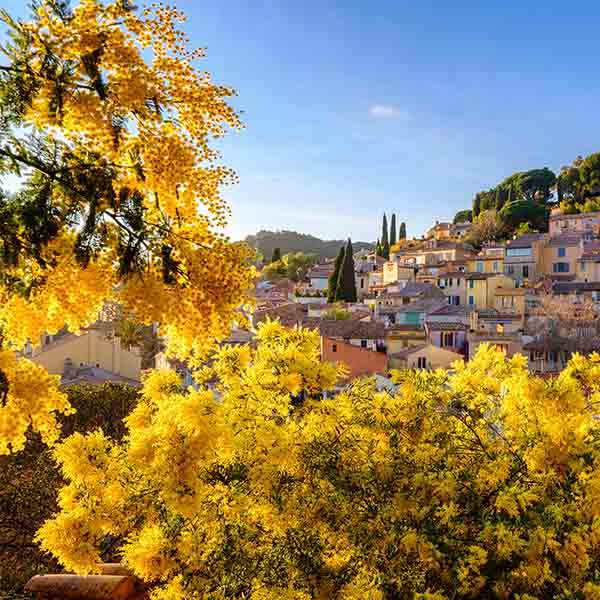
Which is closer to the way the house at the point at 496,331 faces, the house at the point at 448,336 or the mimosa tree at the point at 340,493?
the mimosa tree

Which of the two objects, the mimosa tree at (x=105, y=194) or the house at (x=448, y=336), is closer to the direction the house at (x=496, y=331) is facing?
the mimosa tree

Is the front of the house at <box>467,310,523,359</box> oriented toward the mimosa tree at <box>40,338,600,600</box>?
yes

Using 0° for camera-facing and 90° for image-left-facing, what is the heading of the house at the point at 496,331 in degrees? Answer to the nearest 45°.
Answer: approximately 0°

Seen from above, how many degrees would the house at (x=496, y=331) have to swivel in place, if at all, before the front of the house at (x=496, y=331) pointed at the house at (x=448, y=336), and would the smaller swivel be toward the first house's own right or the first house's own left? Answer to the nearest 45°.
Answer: approximately 45° to the first house's own right

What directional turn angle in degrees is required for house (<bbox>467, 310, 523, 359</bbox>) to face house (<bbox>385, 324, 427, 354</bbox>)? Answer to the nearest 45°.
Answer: approximately 45° to its right

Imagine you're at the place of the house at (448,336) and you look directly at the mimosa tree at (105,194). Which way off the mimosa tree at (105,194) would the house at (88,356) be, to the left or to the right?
right
